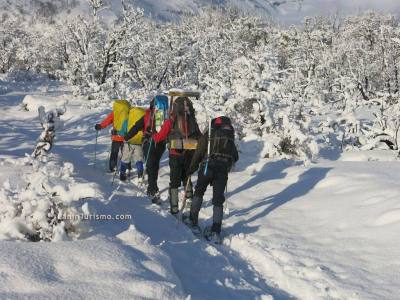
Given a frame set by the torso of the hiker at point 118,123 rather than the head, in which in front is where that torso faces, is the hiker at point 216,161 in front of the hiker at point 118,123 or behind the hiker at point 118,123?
behind

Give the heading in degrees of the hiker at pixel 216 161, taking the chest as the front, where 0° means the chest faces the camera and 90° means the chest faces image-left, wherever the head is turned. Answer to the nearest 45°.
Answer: approximately 135°

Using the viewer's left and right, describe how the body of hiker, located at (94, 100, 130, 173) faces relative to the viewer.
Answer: facing away from the viewer and to the left of the viewer

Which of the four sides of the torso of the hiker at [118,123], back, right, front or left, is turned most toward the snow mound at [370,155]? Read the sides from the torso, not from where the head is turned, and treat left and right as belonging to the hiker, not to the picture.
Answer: right

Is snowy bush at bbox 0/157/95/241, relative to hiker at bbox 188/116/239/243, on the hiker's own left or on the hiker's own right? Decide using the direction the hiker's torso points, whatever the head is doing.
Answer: on the hiker's own left

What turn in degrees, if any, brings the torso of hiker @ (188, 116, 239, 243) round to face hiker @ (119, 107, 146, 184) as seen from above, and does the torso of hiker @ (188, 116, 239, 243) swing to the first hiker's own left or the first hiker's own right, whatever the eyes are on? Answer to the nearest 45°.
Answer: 0° — they already face them

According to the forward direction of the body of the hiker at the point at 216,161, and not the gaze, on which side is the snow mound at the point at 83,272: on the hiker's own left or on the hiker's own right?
on the hiker's own left

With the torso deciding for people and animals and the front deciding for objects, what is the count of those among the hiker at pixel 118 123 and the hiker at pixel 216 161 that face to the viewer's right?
0

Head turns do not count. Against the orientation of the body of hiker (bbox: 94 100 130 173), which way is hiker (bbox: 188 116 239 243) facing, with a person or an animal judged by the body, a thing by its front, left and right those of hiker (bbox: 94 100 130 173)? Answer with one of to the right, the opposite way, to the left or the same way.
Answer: the same way

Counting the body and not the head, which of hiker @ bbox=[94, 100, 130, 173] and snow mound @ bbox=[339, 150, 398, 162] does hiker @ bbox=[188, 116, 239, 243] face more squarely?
the hiker

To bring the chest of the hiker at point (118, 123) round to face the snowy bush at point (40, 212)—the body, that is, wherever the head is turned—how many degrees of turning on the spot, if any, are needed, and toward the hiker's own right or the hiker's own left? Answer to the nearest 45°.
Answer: approximately 135° to the hiker's own left

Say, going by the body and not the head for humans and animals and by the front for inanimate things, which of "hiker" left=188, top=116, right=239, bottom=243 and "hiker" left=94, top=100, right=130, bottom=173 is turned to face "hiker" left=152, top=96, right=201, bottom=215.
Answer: "hiker" left=188, top=116, right=239, bottom=243

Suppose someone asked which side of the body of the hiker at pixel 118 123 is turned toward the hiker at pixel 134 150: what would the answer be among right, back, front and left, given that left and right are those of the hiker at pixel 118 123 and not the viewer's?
back
